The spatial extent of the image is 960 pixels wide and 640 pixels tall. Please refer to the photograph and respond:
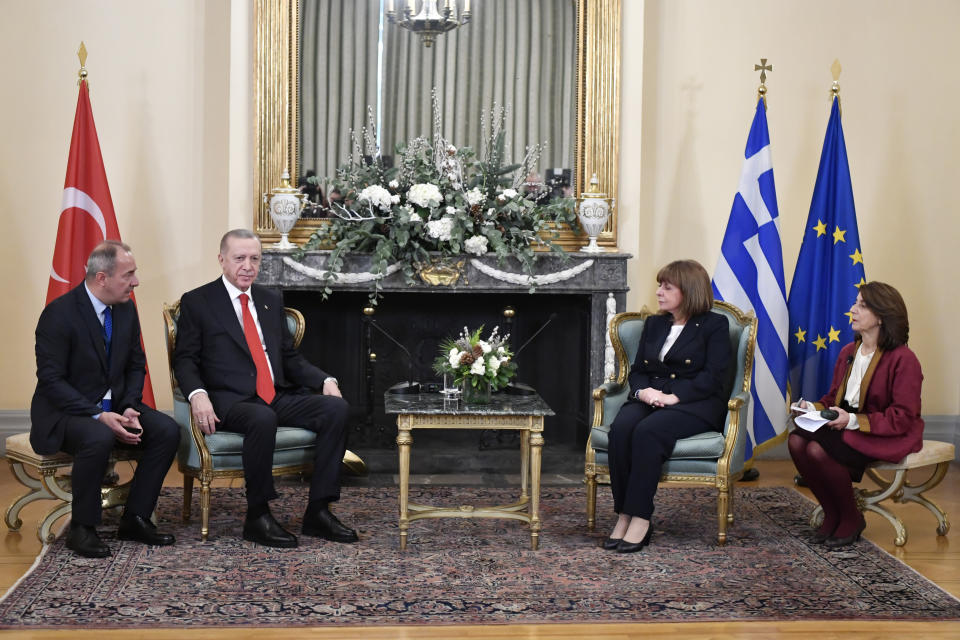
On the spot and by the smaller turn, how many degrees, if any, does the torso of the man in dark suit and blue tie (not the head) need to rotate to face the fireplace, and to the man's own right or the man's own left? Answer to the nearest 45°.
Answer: approximately 90° to the man's own left

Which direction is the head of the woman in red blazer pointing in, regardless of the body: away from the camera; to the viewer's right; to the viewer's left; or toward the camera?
to the viewer's left

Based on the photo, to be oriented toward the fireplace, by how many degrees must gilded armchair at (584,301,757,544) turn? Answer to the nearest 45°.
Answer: approximately 90° to its right

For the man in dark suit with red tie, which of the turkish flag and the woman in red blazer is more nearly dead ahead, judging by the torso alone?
the woman in red blazer

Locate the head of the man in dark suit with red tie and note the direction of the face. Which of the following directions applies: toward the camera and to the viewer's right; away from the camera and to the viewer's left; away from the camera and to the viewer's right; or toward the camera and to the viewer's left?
toward the camera and to the viewer's right

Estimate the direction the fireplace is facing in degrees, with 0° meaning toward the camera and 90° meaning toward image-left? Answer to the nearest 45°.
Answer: approximately 0°

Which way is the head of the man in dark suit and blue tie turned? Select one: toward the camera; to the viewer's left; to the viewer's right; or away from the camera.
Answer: to the viewer's right

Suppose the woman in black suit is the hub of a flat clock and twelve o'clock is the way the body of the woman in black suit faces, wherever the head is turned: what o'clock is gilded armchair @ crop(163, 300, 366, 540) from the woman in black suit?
The gilded armchair is roughly at 1 o'clock from the woman in black suit.

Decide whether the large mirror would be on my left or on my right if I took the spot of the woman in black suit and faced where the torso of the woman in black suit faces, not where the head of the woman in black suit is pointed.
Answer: on my right

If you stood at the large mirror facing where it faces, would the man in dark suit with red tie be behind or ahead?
ahead

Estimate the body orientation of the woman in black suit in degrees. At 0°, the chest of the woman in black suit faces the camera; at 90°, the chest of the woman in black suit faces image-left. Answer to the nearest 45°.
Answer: approximately 45°

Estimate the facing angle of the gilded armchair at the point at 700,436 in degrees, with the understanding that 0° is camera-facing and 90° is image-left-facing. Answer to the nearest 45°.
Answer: approximately 45°

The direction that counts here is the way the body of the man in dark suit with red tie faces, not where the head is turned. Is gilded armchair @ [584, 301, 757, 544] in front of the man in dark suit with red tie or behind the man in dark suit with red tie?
in front
